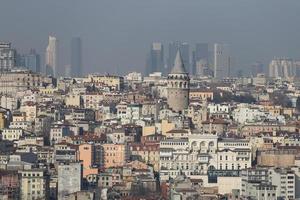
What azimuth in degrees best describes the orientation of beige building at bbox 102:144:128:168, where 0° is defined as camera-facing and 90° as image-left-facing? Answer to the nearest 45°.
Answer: approximately 0°

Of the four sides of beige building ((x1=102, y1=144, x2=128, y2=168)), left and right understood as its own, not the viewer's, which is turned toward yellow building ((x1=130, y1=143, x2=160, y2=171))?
left

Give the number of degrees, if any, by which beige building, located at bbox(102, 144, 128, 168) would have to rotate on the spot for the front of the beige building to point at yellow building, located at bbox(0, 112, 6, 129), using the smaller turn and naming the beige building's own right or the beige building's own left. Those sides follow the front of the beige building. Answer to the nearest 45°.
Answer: approximately 135° to the beige building's own right

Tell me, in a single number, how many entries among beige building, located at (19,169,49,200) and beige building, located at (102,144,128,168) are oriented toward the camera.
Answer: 2

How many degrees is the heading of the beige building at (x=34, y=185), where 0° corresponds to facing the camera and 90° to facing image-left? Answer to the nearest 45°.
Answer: approximately 0°

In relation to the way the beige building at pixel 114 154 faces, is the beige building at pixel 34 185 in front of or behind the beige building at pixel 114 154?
in front
